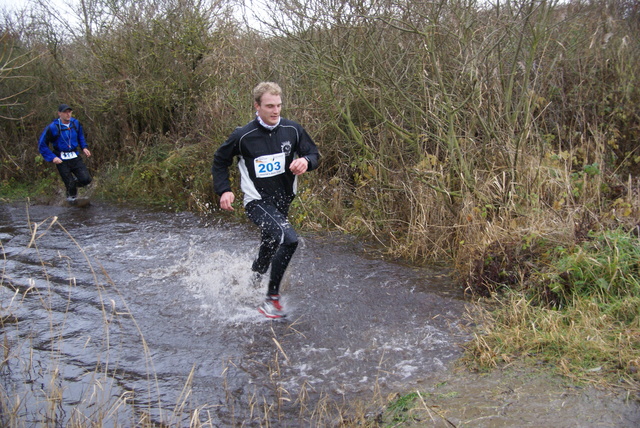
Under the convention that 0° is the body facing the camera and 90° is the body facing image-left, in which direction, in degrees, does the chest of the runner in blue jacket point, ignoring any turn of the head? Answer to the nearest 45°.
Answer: approximately 315°

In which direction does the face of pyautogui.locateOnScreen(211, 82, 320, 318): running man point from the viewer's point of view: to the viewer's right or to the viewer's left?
to the viewer's right

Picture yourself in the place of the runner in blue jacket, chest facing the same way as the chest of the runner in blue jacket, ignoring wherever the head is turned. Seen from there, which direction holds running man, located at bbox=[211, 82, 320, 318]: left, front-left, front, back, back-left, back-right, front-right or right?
front-right

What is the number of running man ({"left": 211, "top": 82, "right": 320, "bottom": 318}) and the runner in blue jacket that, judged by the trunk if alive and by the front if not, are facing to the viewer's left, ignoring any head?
0

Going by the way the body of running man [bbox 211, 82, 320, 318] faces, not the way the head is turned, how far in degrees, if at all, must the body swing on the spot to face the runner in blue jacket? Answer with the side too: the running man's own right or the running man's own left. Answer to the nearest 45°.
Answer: approximately 180°
